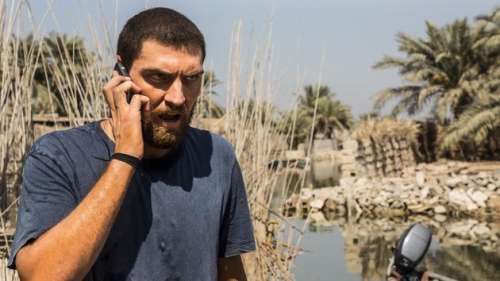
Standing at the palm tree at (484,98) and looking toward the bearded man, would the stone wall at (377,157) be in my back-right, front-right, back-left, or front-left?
front-right

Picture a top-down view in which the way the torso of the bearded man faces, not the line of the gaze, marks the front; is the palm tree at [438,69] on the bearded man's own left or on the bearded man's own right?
on the bearded man's own left

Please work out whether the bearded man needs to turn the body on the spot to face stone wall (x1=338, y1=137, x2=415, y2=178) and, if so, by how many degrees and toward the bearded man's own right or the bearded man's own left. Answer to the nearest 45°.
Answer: approximately 90° to the bearded man's own left

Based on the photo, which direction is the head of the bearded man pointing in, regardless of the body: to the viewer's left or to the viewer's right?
to the viewer's right

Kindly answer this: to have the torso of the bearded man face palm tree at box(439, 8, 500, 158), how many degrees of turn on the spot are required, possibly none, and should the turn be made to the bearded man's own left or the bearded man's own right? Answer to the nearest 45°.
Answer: approximately 90° to the bearded man's own left
